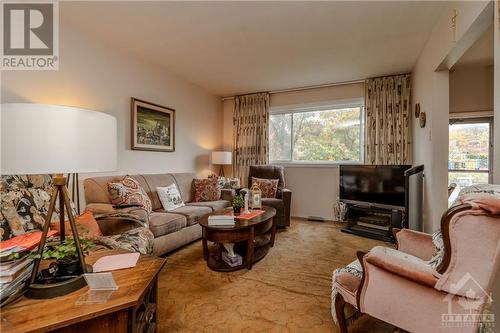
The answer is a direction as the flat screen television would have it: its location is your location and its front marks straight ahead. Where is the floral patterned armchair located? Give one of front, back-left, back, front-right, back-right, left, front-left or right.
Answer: front

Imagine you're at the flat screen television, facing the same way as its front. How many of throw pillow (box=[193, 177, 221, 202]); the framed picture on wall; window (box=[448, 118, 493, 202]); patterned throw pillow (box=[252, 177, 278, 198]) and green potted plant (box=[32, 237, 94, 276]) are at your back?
1

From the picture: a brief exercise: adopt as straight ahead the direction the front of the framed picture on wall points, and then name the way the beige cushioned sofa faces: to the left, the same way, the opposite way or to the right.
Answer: the same way

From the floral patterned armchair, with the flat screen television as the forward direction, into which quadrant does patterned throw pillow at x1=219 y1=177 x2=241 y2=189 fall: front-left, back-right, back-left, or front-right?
front-left

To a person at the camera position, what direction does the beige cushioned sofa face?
facing the viewer and to the right of the viewer

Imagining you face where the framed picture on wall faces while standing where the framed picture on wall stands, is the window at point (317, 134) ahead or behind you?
ahead

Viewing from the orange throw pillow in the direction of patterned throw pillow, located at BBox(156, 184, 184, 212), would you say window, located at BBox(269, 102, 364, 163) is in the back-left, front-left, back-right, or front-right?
front-right

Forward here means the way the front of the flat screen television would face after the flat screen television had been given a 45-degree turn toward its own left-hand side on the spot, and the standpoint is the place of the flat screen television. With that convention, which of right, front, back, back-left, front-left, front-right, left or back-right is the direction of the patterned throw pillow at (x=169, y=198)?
front-right

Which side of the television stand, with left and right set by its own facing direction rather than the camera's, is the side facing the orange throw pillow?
front

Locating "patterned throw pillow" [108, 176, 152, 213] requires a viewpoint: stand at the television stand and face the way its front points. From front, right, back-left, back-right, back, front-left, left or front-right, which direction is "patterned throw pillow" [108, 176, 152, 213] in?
front

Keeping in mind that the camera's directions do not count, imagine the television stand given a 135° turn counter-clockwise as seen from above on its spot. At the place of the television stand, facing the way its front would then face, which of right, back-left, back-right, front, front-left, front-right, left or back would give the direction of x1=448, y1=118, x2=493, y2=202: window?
front-left

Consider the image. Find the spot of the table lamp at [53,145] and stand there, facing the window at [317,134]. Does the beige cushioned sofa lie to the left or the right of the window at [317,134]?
left

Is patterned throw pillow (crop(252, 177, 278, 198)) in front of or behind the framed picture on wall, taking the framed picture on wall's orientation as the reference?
in front

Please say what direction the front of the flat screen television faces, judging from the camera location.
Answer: facing the viewer and to the left of the viewer

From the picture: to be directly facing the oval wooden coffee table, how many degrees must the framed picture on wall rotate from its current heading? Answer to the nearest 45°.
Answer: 0° — it already faces it

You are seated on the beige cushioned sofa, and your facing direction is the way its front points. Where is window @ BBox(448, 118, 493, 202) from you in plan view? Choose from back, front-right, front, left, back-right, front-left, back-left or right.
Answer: front-left

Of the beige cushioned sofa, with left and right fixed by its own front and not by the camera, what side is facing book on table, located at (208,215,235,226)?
front

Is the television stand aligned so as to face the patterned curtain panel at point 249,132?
no

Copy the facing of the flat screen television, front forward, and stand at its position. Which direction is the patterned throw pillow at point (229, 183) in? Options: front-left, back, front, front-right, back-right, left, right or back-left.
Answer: front-right

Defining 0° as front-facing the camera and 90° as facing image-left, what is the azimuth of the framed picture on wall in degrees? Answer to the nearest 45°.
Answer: approximately 315°
